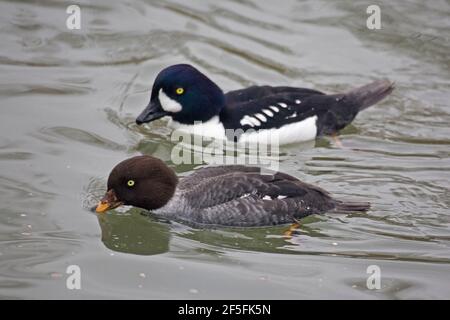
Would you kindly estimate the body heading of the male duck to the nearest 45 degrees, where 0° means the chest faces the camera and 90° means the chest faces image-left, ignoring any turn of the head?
approximately 90°
